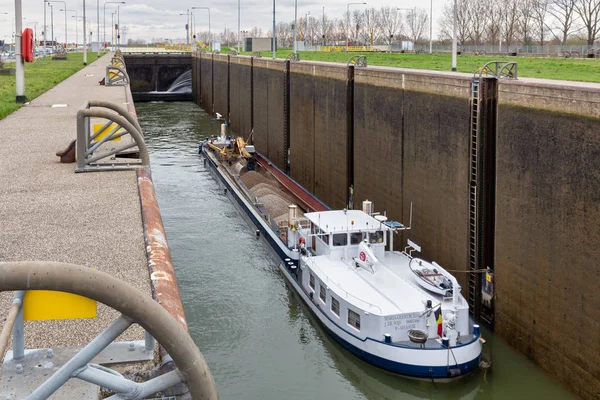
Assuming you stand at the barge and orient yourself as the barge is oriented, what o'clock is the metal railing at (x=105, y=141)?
The metal railing is roughly at 10 o'clock from the barge.

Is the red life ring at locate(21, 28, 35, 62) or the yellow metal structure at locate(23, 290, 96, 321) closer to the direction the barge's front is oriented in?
the red life ring

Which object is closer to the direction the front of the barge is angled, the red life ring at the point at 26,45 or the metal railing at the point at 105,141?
the red life ring

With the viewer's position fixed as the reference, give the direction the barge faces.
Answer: facing away from the viewer and to the left of the viewer

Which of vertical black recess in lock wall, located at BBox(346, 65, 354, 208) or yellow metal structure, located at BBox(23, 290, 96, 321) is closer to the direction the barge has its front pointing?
the vertical black recess in lock wall

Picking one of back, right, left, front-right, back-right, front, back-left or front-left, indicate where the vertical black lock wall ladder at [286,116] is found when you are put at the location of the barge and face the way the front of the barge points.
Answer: front-right

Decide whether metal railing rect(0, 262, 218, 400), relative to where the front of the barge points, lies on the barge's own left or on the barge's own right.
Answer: on the barge's own left

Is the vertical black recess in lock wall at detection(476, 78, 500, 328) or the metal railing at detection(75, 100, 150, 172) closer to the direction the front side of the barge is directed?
the metal railing

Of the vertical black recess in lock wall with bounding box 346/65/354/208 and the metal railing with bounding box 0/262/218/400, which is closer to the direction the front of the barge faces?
the vertical black recess in lock wall

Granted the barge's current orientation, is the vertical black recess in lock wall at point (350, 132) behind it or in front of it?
in front

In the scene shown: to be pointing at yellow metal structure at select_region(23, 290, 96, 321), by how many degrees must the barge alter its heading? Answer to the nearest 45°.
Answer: approximately 135° to its left
